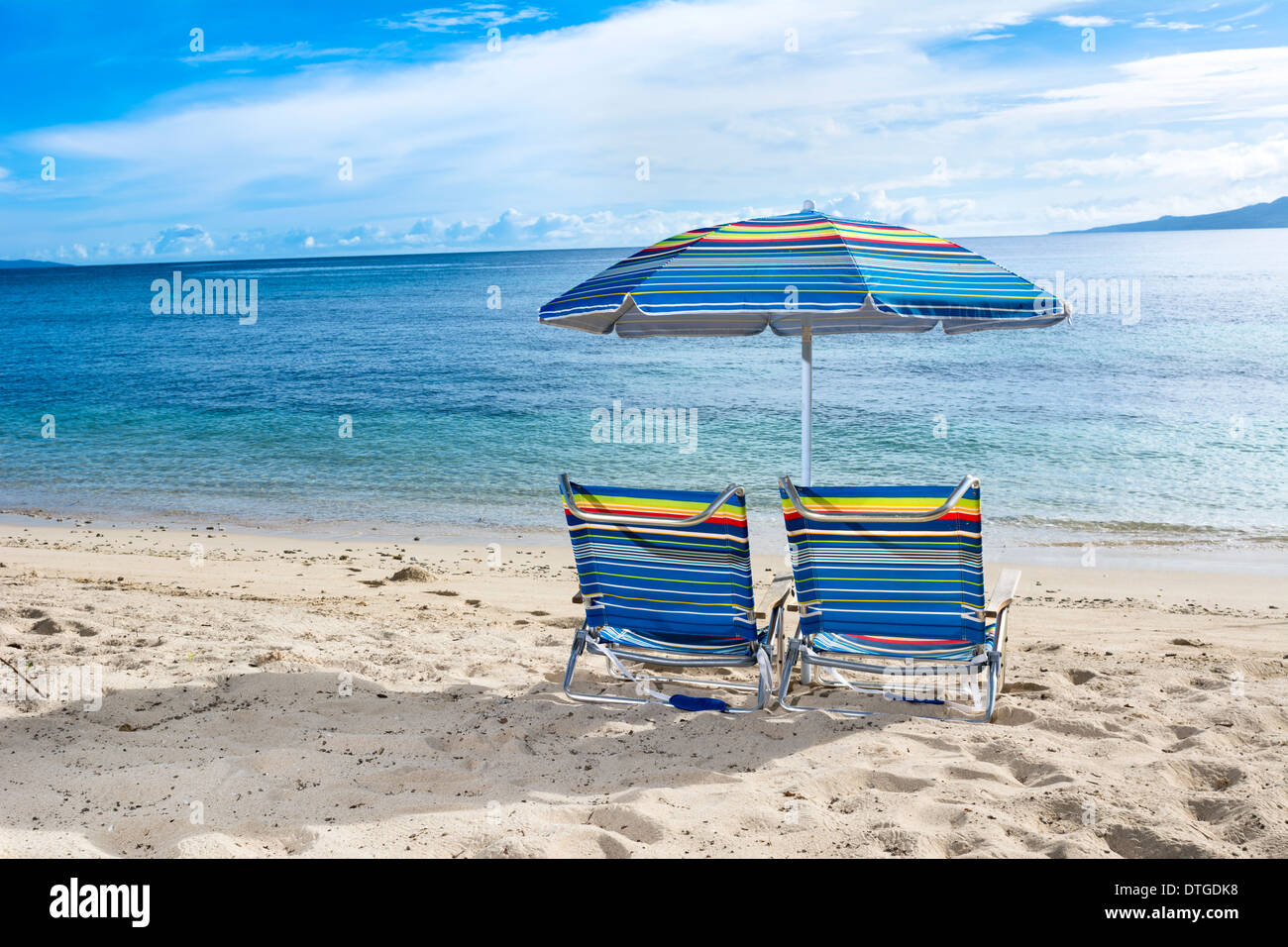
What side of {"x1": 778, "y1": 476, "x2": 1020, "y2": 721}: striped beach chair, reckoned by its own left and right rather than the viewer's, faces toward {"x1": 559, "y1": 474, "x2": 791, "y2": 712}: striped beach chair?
left

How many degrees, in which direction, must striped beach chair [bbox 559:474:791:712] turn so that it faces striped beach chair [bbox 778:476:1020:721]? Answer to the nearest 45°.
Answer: approximately 90° to its right

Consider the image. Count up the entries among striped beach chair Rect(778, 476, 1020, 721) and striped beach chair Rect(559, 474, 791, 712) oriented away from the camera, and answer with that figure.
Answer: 2

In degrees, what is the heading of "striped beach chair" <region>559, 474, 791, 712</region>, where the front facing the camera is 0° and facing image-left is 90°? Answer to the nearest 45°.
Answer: approximately 180°

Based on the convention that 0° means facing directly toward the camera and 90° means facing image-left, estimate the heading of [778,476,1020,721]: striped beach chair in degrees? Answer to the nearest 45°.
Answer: approximately 180°
